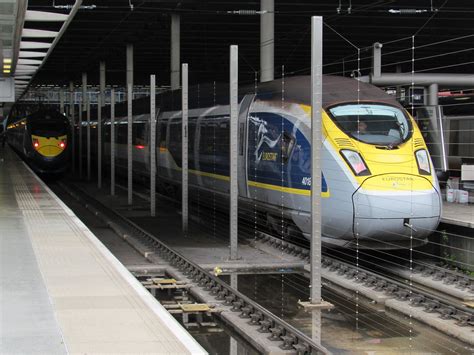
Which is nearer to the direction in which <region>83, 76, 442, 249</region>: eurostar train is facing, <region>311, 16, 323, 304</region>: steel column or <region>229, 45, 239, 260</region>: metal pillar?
the steel column

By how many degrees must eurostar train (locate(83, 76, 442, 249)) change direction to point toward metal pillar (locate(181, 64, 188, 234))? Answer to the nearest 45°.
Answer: approximately 180°

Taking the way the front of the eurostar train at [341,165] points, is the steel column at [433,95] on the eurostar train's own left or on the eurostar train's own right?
on the eurostar train's own left

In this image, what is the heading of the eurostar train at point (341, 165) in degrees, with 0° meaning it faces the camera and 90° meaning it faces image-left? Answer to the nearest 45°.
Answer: approximately 315°

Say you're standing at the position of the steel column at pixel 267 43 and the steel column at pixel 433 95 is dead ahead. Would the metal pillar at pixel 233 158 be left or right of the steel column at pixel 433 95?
right

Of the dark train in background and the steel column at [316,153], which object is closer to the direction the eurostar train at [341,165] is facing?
the steel column

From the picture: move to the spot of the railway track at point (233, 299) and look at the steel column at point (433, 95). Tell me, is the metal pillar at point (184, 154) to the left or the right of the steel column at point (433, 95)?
left

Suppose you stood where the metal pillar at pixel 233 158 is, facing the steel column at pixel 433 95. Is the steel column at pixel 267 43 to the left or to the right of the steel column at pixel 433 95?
left

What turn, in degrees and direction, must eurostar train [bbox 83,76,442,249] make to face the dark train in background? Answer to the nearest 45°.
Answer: approximately 180°
